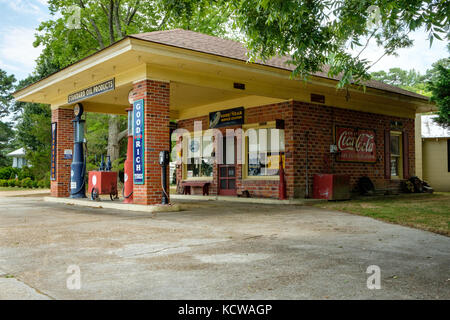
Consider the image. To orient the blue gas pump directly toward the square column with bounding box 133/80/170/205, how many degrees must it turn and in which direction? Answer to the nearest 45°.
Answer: approximately 45° to its left

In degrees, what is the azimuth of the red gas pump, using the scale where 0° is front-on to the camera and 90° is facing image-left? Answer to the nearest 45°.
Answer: approximately 45°

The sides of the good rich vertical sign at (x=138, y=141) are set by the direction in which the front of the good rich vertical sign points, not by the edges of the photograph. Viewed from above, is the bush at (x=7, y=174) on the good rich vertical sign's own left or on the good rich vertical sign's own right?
on the good rich vertical sign's own right

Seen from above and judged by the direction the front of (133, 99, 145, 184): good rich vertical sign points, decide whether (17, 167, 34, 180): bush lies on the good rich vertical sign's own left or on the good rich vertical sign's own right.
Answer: on the good rich vertical sign's own right

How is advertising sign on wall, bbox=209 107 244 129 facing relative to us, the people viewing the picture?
facing the viewer and to the left of the viewer

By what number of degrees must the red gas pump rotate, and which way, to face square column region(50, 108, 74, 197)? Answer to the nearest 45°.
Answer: approximately 90° to its right

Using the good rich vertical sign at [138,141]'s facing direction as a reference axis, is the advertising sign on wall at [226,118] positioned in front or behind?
behind

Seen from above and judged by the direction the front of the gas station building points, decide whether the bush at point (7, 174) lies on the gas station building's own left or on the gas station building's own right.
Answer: on the gas station building's own right

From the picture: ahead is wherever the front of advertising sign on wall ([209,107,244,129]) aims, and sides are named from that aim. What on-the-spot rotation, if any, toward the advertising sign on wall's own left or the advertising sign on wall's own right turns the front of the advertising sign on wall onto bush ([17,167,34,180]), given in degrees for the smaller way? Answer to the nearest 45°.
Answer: approximately 90° to the advertising sign on wall's own right
